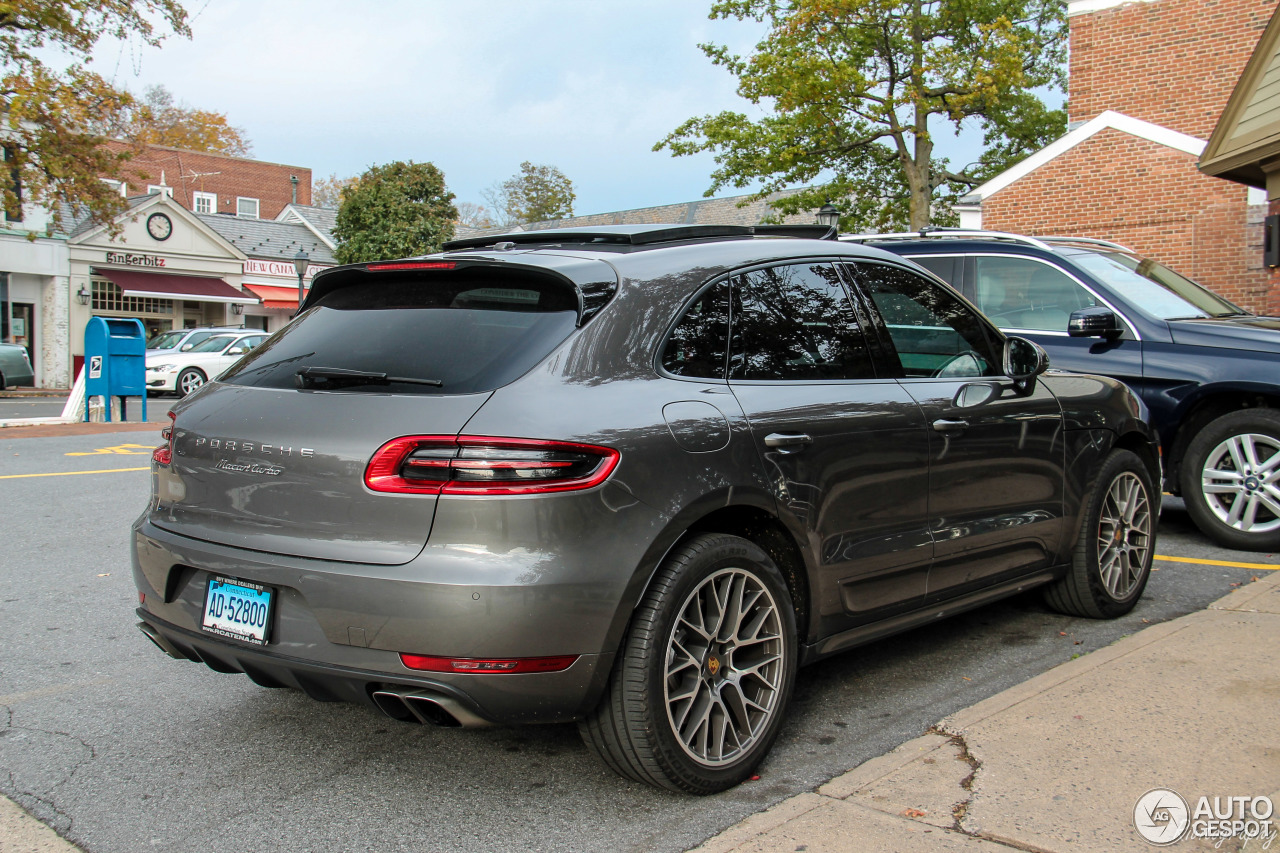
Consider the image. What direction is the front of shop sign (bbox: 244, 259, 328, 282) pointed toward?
toward the camera

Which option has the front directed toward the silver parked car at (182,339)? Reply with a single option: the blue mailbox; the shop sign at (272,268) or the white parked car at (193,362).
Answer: the shop sign

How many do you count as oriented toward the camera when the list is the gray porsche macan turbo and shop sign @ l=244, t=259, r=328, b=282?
1

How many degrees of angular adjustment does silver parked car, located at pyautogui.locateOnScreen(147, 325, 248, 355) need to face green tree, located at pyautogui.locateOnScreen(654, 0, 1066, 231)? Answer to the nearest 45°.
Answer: approximately 135° to its left

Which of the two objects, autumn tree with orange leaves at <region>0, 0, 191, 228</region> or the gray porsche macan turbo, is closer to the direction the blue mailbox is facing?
the gray porsche macan turbo

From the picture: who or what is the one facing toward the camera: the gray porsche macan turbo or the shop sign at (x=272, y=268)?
the shop sign

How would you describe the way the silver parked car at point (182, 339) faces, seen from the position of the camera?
facing the viewer and to the left of the viewer

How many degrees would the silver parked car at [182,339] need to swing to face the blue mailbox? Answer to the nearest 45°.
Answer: approximately 45° to its left

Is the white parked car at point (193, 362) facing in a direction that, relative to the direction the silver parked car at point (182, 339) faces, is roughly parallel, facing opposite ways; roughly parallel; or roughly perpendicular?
roughly parallel

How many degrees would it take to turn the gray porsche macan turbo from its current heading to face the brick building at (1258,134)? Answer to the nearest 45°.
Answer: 0° — it already faces it

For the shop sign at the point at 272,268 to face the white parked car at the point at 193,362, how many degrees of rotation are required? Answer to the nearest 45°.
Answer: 0° — it already faces it
